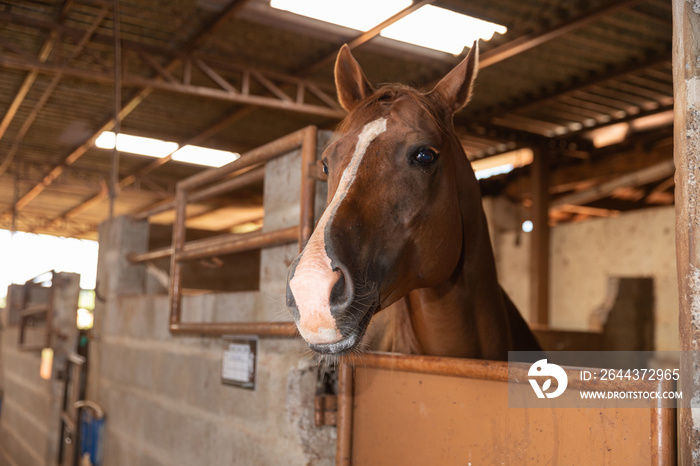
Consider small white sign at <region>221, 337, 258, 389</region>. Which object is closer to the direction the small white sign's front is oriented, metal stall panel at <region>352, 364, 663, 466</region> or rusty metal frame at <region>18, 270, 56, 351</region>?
the metal stall panel

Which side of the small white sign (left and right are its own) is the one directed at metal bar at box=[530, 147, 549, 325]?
back

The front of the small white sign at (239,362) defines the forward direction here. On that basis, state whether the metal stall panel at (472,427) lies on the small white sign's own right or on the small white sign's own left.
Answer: on the small white sign's own left

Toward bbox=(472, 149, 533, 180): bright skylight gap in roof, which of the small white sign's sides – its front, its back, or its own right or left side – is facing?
back

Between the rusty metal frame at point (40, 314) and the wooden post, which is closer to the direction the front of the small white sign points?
the wooden post

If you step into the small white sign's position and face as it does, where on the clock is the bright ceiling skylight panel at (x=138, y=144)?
The bright ceiling skylight panel is roughly at 4 o'clock from the small white sign.

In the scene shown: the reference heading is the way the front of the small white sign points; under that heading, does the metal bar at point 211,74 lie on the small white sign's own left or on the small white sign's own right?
on the small white sign's own right

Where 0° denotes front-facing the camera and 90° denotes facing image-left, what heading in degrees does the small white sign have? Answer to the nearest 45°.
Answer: approximately 45°
